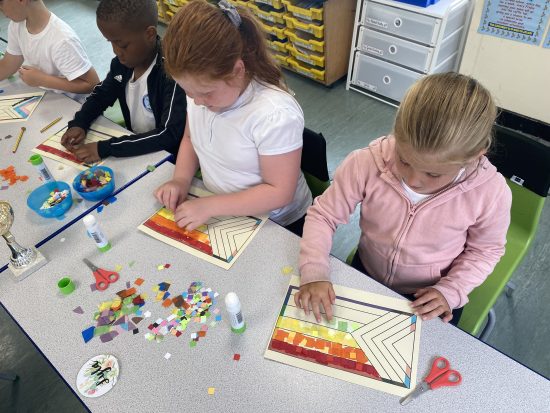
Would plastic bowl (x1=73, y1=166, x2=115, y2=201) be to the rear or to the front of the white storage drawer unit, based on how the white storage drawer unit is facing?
to the front

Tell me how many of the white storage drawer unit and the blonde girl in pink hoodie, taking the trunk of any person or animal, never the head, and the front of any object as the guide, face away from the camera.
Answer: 0

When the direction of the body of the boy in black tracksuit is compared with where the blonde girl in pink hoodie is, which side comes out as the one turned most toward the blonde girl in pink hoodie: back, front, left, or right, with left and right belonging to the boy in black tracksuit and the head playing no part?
left

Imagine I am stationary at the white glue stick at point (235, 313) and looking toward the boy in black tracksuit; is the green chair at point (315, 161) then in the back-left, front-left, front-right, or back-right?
front-right

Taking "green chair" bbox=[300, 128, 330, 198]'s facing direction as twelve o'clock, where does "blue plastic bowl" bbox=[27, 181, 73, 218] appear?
The blue plastic bowl is roughly at 1 o'clock from the green chair.

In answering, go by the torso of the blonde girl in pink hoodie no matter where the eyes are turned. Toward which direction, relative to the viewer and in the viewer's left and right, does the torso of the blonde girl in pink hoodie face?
facing the viewer and to the left of the viewer

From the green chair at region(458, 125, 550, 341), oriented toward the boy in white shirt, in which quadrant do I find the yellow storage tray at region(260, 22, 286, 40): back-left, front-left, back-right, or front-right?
front-right

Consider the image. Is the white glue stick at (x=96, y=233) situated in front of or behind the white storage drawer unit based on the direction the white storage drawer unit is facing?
in front

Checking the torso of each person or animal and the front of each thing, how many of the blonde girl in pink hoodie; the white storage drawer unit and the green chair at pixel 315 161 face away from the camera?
0

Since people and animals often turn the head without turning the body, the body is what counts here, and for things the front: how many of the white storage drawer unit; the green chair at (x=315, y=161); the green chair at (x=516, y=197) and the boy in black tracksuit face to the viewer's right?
0

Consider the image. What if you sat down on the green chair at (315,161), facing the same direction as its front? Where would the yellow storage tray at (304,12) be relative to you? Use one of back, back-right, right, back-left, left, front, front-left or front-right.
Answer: back-right

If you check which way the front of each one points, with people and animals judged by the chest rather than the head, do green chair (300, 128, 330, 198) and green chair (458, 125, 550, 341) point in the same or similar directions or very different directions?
same or similar directions

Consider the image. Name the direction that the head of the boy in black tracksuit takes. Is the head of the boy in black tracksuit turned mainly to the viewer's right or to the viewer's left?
to the viewer's left

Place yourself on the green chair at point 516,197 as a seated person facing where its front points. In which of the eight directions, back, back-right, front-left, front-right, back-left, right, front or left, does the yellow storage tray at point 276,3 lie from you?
right

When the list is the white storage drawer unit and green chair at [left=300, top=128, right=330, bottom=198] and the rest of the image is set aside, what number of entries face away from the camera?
0

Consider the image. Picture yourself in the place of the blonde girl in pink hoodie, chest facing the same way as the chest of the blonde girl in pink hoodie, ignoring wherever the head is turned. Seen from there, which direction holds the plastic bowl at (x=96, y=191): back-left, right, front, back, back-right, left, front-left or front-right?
front-right

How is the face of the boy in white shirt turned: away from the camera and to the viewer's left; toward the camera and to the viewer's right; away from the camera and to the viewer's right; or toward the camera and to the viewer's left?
toward the camera and to the viewer's left
